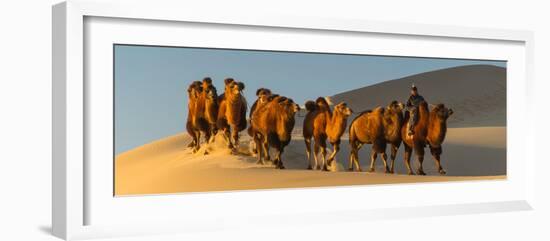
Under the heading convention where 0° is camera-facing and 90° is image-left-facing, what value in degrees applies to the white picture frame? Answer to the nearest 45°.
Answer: approximately 315°
